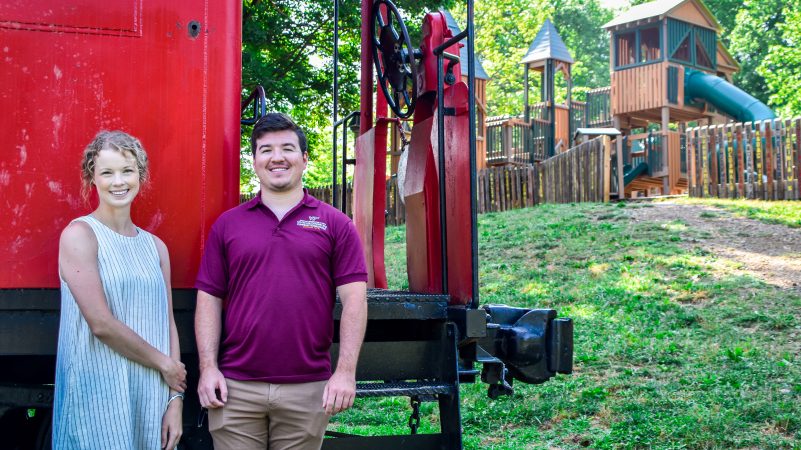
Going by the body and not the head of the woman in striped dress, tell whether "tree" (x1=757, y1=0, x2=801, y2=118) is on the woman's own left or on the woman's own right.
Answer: on the woman's own left

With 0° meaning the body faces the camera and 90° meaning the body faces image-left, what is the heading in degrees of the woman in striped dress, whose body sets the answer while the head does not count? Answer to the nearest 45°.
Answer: approximately 315°

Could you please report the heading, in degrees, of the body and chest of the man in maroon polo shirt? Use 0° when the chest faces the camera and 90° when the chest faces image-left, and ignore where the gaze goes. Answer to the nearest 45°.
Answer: approximately 0°

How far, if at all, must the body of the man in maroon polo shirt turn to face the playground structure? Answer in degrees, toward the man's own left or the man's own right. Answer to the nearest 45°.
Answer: approximately 135° to the man's own left

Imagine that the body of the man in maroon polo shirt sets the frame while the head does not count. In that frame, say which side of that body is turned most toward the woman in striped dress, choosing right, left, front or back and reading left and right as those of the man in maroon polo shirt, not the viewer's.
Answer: right

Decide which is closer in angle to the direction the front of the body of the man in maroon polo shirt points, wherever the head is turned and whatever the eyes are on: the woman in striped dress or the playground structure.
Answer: the woman in striped dress

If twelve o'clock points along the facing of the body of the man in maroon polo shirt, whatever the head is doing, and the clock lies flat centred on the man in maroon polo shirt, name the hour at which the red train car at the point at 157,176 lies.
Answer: The red train car is roughly at 4 o'clock from the man in maroon polo shirt.

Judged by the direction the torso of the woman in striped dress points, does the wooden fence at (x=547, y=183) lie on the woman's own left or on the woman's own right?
on the woman's own left
